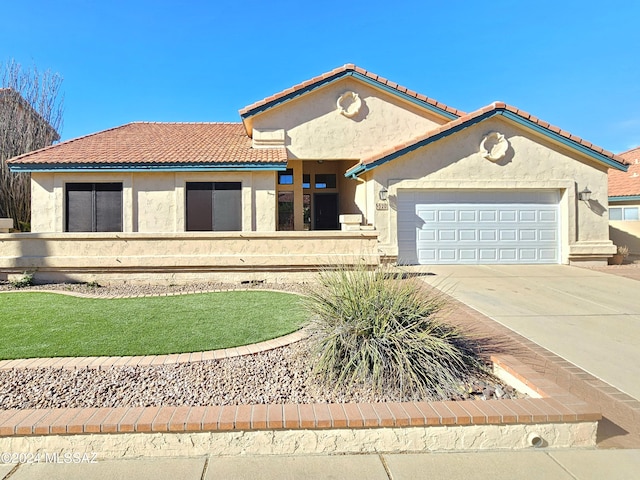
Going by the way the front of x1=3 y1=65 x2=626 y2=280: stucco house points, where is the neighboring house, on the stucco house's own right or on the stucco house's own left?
on the stucco house's own left

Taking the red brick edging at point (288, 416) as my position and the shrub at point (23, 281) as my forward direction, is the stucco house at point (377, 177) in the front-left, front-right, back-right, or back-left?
front-right

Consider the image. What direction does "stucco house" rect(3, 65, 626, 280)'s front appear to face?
toward the camera

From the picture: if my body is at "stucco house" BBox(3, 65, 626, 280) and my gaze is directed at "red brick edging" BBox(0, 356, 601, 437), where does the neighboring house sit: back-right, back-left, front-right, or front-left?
back-left

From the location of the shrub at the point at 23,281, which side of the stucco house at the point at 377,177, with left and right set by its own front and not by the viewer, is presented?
right

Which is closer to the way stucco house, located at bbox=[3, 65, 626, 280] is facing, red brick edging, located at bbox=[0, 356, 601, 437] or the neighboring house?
the red brick edging

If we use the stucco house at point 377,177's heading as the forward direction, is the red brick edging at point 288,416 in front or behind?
in front

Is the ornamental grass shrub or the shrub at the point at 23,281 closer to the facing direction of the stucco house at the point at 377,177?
the ornamental grass shrub

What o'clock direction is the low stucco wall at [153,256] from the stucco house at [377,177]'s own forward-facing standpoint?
The low stucco wall is roughly at 2 o'clock from the stucco house.

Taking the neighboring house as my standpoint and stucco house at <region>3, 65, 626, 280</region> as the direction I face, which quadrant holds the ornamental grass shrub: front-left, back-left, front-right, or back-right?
front-left

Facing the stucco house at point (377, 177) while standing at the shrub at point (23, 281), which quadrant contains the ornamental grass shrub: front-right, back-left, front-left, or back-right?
front-right

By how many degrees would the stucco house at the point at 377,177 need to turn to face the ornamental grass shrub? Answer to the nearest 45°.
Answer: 0° — it already faces it
